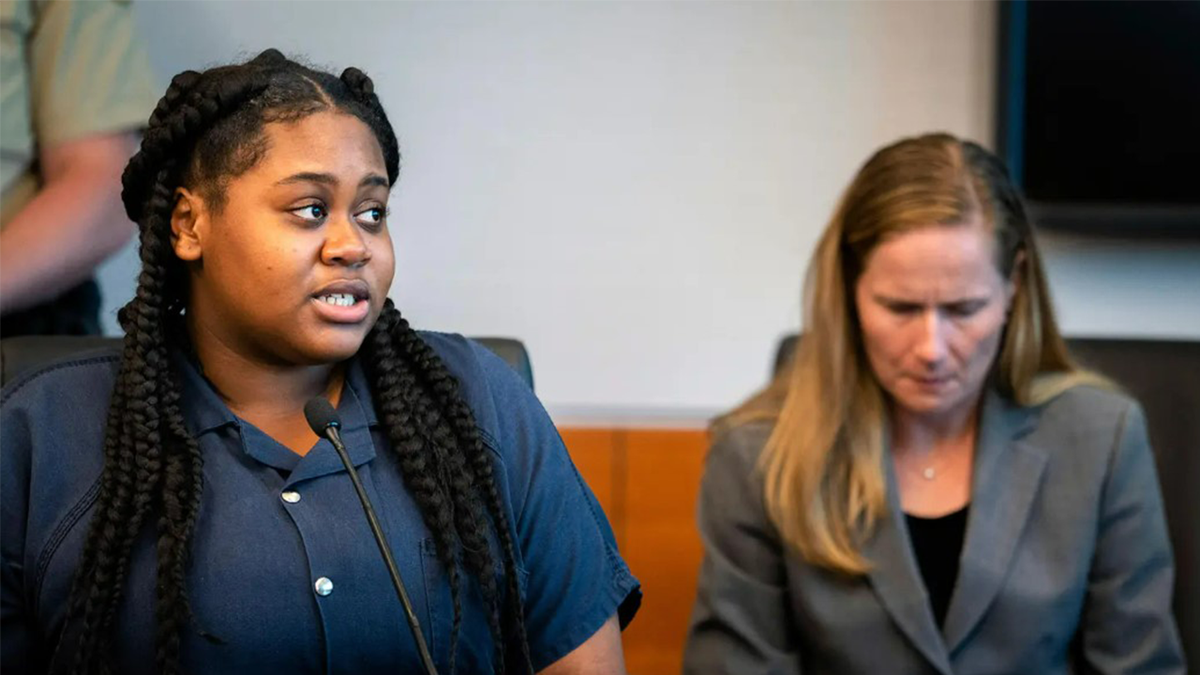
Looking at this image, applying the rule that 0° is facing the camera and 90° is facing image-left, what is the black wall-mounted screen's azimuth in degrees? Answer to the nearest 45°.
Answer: approximately 0°

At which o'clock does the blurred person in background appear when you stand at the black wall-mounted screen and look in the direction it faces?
The blurred person in background is roughly at 2 o'clock from the black wall-mounted screen.

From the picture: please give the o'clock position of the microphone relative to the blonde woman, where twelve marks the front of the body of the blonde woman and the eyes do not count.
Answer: The microphone is roughly at 1 o'clock from the blonde woman.

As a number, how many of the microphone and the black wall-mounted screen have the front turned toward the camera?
1

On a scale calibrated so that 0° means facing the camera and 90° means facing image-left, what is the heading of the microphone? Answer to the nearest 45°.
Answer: approximately 135°

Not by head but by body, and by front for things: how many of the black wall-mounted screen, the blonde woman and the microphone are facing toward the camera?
2

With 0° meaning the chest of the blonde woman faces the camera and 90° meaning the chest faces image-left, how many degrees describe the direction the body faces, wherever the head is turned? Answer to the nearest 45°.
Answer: approximately 0°

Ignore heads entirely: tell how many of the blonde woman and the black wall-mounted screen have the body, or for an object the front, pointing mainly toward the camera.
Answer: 2

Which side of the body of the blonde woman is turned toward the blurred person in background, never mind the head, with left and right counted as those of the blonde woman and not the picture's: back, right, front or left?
right

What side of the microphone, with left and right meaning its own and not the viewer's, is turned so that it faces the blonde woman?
right

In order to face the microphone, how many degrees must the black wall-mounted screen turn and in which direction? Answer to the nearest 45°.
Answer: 0° — it already faces it
